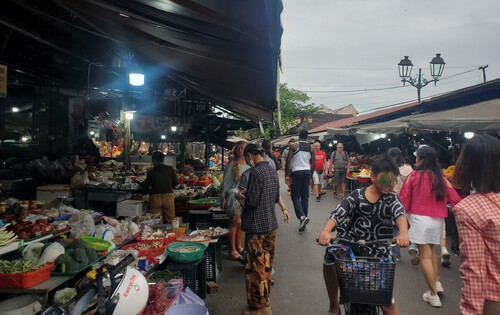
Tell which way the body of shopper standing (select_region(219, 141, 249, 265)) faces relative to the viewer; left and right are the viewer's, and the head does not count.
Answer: facing the viewer and to the right of the viewer

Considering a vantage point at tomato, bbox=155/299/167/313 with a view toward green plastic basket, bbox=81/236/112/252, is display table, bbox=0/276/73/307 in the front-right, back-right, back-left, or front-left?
front-left

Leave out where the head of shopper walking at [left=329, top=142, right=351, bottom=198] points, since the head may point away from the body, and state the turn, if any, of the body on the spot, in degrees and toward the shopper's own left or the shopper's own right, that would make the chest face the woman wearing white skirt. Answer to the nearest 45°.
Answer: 0° — they already face them

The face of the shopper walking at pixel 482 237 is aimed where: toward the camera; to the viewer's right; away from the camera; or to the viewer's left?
away from the camera

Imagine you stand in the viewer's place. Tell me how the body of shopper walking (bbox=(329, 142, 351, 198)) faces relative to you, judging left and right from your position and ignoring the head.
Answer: facing the viewer

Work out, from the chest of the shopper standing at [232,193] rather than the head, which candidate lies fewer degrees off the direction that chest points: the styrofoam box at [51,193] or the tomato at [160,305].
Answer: the tomato

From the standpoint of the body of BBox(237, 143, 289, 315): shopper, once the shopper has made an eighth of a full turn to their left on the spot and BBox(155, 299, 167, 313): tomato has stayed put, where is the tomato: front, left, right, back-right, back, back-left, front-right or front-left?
front-left

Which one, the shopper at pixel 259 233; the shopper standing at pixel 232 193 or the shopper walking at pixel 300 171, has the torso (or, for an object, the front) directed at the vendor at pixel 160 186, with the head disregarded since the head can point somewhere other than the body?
the shopper at pixel 259 233
